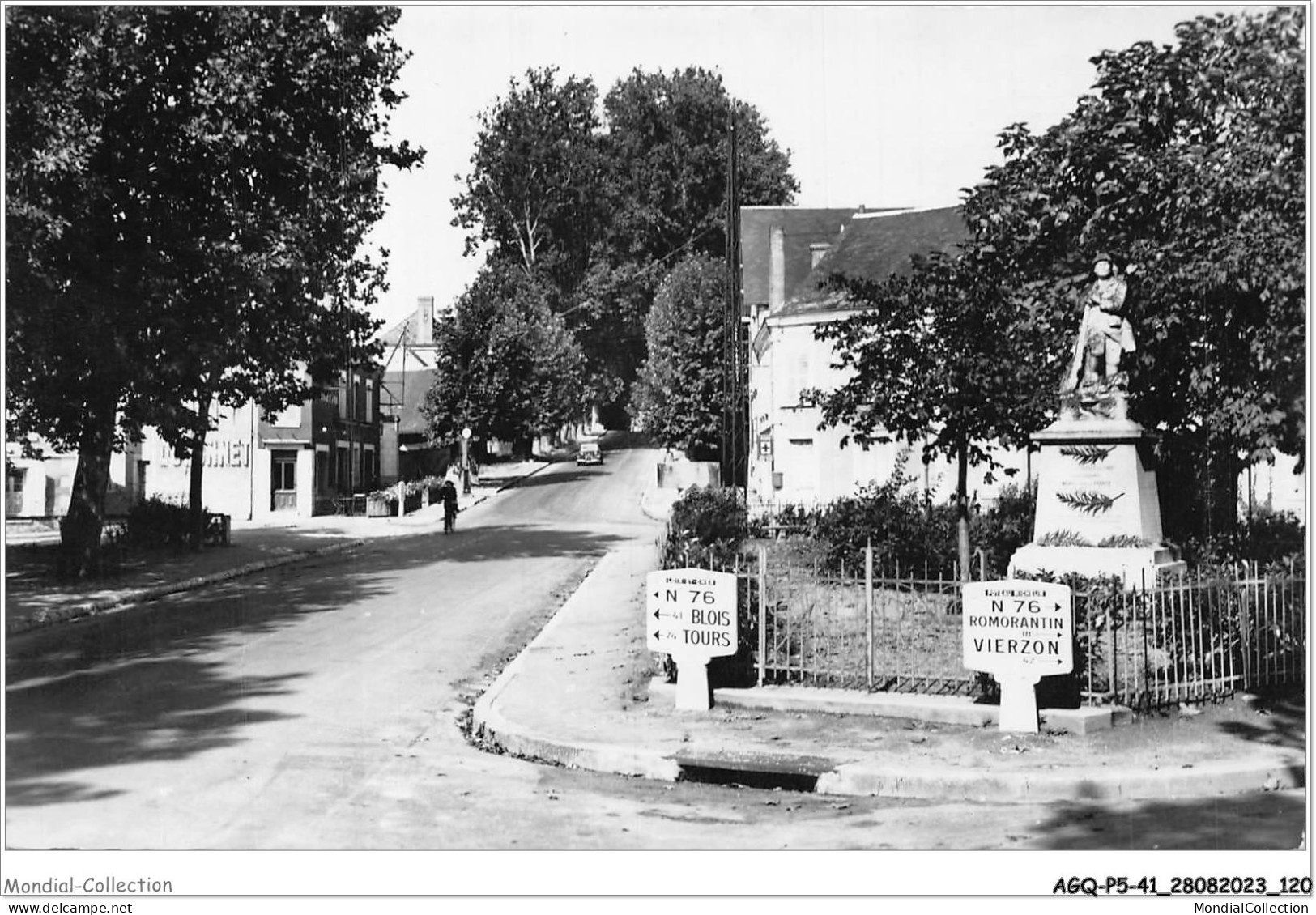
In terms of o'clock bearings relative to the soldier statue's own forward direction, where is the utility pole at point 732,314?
The utility pole is roughly at 5 o'clock from the soldier statue.

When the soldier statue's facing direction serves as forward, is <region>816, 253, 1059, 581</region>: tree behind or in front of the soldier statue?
in front

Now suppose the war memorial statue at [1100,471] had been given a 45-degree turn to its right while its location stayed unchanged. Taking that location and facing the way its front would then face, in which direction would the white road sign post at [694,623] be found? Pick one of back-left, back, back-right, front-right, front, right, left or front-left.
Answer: front

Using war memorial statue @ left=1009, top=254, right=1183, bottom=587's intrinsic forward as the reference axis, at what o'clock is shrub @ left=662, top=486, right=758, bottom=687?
The shrub is roughly at 2 o'clock from the war memorial statue.

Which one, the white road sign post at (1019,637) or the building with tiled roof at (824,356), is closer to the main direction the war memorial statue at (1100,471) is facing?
the white road sign post

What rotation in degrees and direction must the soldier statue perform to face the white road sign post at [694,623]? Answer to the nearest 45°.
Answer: approximately 45° to its right

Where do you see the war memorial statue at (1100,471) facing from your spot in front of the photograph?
facing the viewer

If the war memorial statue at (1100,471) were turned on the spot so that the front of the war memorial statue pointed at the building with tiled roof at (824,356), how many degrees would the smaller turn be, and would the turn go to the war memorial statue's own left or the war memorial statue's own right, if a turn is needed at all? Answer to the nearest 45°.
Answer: approximately 180°
